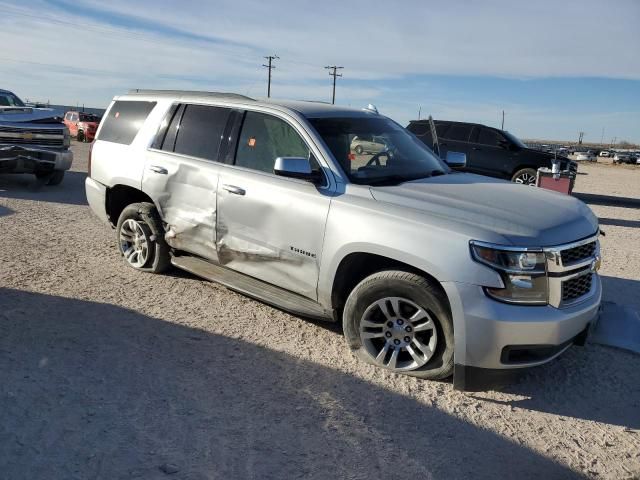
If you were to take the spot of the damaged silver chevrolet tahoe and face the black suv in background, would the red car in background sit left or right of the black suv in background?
left

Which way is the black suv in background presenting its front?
to the viewer's right

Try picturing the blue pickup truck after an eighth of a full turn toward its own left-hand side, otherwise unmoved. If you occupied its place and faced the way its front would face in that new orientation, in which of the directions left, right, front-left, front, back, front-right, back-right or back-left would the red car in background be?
left

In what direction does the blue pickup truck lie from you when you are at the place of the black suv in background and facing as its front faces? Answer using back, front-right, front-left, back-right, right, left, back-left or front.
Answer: back-right

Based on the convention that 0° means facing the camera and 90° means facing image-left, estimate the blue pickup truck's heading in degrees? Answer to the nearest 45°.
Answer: approximately 315°

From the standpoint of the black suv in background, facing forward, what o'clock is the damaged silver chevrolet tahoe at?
The damaged silver chevrolet tahoe is roughly at 3 o'clock from the black suv in background.

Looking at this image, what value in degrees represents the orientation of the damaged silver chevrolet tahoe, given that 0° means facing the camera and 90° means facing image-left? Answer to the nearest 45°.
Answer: approximately 315°
